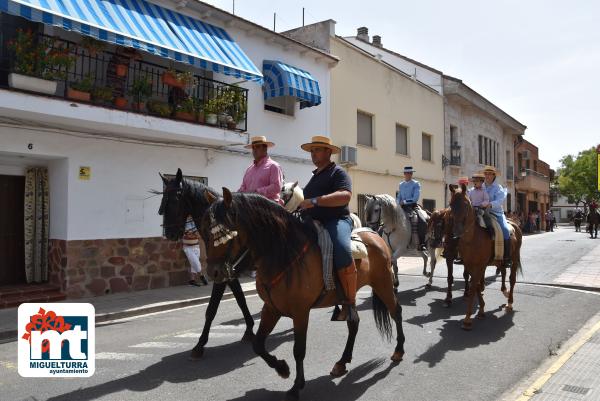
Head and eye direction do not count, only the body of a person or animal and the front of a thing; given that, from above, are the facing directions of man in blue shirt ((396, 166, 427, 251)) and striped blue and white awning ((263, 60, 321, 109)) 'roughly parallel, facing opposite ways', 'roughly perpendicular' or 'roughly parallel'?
roughly perpendicular

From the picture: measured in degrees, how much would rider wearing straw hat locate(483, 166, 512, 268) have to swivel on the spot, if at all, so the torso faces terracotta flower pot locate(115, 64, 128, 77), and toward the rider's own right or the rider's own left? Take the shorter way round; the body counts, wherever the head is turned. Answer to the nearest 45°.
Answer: approximately 45° to the rider's own right

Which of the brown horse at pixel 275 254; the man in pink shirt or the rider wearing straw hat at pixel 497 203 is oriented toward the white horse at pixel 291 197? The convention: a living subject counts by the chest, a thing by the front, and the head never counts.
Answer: the rider wearing straw hat

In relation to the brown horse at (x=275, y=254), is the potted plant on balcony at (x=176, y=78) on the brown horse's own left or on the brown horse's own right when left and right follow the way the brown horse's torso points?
on the brown horse's own right

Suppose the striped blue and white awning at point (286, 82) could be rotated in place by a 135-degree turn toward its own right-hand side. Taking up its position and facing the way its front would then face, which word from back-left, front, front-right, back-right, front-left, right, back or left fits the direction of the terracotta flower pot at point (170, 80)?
front-left

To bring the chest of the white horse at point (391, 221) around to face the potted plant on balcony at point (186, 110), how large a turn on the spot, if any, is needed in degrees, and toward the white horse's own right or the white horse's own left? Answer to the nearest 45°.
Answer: approximately 45° to the white horse's own right

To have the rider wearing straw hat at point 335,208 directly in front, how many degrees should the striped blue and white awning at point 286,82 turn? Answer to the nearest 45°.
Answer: approximately 45° to its right
